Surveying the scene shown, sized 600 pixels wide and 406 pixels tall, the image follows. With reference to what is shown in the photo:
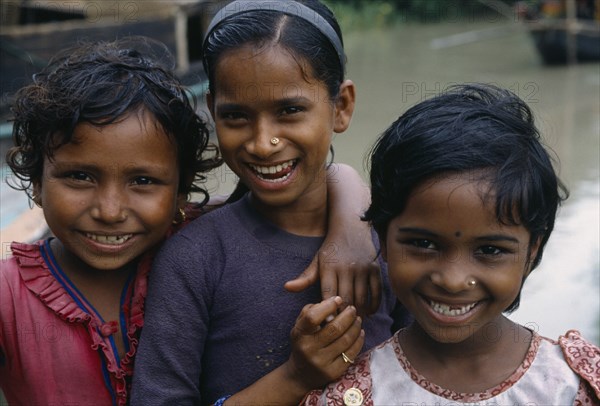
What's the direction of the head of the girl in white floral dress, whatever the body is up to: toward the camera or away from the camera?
toward the camera

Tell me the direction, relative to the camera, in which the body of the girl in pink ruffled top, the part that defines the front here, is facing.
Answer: toward the camera

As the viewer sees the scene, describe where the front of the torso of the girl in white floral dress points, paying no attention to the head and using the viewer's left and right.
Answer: facing the viewer

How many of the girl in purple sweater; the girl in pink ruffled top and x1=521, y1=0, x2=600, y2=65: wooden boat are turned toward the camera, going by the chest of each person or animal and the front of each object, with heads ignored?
2

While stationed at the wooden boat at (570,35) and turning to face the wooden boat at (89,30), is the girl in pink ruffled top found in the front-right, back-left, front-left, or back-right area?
front-left

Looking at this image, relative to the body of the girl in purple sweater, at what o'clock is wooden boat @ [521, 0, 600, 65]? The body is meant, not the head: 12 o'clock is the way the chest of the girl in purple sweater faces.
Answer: The wooden boat is roughly at 7 o'clock from the girl in purple sweater.

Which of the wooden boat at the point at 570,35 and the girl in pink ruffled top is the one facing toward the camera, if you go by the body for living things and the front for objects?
the girl in pink ruffled top

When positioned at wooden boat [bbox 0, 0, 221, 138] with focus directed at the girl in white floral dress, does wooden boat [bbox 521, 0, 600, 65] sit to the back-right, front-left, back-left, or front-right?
back-left

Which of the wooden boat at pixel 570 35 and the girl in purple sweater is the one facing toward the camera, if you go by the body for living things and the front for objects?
the girl in purple sweater

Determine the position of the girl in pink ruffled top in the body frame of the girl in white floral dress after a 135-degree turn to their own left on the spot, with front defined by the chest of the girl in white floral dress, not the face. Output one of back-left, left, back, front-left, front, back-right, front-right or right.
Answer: back-left

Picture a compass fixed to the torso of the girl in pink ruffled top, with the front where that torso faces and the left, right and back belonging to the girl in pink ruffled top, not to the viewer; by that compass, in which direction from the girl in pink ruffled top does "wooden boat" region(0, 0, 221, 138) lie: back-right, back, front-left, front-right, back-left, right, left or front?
back

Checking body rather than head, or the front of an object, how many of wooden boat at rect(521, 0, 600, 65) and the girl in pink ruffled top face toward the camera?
1
